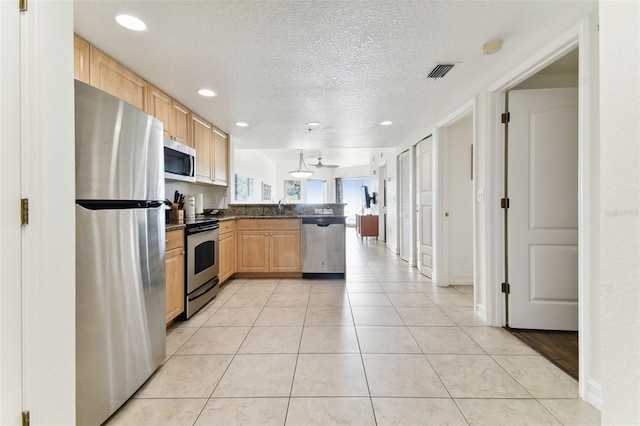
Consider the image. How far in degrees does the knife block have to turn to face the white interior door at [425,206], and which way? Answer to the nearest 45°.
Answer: approximately 45° to its left

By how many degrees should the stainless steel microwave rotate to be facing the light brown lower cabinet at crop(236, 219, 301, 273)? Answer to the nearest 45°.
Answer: approximately 90° to its left

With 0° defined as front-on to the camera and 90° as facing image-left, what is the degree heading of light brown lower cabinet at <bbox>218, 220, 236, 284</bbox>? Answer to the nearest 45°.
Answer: approximately 315°

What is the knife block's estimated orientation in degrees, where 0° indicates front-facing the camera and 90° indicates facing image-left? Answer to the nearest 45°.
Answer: approximately 315°

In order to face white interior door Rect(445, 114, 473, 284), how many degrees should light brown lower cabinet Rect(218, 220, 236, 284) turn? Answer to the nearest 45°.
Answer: approximately 45° to its left

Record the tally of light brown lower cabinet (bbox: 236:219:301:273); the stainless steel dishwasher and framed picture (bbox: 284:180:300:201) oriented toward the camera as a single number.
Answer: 3

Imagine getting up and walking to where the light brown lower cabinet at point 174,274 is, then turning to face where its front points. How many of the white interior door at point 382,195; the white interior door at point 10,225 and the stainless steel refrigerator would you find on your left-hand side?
1

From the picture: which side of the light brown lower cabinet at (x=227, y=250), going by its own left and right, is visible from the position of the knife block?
right

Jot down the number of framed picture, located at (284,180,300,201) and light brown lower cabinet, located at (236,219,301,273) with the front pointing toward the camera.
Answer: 2

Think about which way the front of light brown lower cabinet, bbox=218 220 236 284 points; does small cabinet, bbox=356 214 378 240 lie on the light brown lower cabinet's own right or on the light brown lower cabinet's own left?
on the light brown lower cabinet's own left

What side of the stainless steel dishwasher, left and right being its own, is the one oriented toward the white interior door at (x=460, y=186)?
left
